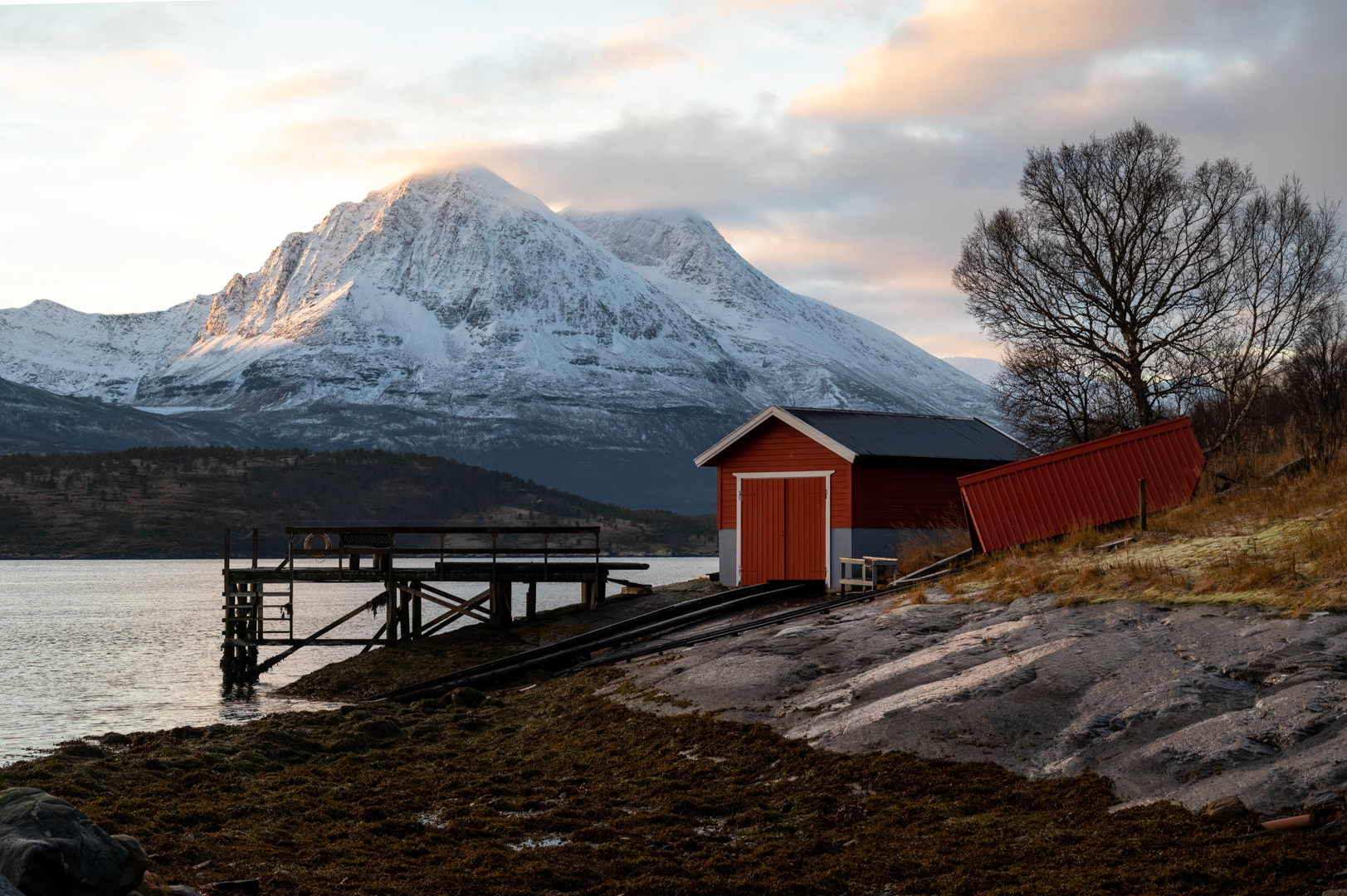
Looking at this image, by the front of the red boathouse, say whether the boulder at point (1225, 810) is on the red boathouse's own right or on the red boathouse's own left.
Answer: on the red boathouse's own left

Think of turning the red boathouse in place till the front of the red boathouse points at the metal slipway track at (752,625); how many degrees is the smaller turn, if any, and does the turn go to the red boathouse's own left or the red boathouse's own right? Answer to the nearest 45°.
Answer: approximately 45° to the red boathouse's own left

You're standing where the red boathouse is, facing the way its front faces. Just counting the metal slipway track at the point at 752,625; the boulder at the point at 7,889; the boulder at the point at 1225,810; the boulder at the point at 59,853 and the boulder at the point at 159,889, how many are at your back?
0

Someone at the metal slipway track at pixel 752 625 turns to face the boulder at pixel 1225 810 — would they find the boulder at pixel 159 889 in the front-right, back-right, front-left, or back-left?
front-right

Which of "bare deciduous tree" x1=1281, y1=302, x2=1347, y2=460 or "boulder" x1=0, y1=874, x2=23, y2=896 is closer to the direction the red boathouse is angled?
the boulder

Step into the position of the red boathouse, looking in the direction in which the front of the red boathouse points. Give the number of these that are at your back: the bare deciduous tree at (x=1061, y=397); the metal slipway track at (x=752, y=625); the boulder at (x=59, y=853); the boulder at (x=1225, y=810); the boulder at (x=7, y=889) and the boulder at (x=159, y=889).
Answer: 1

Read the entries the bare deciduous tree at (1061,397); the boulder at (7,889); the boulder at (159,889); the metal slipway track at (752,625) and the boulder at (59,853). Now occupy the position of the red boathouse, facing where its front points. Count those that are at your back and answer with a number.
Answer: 1

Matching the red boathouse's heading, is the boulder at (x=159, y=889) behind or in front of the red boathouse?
in front

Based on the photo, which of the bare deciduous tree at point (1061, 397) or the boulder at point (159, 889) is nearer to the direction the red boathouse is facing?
the boulder

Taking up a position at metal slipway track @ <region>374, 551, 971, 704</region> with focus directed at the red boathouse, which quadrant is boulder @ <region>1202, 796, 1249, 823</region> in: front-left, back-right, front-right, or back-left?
back-right

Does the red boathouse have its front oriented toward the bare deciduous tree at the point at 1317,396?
no

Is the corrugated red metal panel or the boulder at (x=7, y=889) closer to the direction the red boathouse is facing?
the boulder

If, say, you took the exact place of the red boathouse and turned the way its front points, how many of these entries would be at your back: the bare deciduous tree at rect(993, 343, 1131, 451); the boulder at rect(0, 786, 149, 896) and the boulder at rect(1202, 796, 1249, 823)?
1

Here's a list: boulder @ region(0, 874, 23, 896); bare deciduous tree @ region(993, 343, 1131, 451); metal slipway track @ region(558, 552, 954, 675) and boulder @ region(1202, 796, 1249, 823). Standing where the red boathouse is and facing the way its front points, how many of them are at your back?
1

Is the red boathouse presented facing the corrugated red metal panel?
no

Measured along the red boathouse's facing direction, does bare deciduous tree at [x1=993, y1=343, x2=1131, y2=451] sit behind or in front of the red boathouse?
behind
